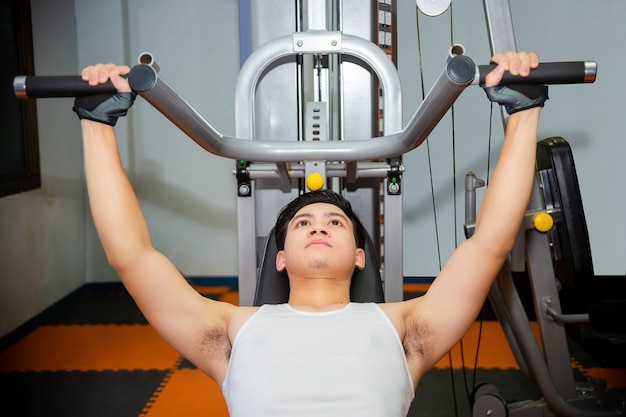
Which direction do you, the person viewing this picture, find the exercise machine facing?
facing the viewer

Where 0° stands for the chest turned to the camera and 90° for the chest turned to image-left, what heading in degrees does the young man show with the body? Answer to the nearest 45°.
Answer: approximately 0°
